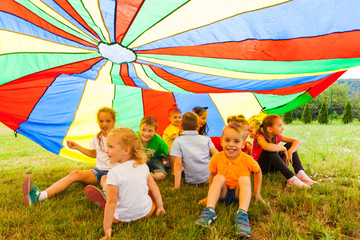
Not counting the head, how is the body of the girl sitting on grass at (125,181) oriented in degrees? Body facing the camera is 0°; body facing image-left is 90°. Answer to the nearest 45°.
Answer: approximately 135°

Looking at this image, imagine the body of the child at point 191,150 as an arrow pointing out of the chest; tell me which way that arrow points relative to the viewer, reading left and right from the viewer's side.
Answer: facing away from the viewer

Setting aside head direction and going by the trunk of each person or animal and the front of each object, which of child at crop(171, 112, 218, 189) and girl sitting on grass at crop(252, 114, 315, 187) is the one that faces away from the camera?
the child

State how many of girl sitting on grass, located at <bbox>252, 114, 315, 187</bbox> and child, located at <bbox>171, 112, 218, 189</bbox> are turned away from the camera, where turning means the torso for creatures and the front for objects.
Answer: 1

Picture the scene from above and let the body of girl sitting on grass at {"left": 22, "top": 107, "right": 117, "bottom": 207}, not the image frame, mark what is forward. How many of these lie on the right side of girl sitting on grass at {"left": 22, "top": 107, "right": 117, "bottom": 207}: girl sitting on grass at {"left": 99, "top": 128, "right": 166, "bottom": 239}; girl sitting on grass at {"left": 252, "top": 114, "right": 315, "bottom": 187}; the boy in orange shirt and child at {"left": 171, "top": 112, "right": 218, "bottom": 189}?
0

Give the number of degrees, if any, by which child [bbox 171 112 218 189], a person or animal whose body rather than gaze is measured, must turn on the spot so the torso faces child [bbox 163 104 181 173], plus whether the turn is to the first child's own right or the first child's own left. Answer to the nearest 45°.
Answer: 0° — they already face them

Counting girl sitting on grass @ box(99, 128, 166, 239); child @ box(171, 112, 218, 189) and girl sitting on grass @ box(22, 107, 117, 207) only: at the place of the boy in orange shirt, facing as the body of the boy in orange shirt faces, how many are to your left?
0

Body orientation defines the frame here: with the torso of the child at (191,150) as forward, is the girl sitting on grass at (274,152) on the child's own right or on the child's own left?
on the child's own right

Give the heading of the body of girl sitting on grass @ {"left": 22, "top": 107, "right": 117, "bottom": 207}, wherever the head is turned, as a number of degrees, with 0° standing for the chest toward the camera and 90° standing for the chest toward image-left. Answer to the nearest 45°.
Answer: approximately 45°

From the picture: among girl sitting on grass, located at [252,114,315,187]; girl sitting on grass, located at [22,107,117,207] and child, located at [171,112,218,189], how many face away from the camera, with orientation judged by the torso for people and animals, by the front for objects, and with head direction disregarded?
1

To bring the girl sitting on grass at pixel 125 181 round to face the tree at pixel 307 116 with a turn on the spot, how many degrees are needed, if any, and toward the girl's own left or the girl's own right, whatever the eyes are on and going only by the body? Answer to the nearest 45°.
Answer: approximately 90° to the girl's own right

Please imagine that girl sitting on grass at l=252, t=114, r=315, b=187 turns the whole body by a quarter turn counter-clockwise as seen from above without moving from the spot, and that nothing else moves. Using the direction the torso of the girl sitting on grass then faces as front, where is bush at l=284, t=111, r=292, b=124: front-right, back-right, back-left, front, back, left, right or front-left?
front-left

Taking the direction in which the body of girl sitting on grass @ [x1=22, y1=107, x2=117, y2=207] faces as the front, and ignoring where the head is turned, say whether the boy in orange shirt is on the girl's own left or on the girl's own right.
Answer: on the girl's own left

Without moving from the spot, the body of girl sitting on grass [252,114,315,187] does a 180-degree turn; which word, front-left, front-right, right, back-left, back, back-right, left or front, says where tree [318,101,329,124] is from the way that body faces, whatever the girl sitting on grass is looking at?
front-right

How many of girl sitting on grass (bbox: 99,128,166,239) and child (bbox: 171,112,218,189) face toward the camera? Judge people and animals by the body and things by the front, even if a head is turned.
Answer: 0

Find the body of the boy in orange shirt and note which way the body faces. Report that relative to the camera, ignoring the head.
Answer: toward the camera

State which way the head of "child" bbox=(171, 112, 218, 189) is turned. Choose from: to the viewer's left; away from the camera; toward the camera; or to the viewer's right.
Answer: away from the camera

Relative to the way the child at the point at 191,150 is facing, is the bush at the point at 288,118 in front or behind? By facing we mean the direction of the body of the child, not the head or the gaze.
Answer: in front
